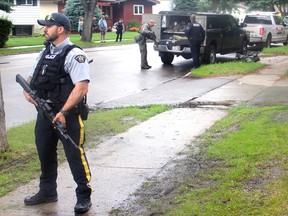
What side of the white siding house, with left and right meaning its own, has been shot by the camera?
front

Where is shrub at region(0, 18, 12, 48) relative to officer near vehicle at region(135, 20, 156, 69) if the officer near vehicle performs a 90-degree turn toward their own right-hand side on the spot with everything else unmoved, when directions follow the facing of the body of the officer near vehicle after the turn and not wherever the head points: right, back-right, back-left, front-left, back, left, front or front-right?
back-right

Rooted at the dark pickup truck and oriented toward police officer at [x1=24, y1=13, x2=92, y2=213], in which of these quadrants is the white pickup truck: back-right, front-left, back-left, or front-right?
back-left

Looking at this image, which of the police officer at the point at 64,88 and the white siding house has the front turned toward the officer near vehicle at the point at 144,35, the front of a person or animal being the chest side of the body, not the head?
the white siding house

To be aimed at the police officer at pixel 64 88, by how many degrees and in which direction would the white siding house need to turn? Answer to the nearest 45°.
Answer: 0° — it already faces them

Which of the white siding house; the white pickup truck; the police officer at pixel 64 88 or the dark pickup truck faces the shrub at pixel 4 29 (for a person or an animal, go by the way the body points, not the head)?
the white siding house

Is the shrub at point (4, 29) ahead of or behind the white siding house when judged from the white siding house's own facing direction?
ahead

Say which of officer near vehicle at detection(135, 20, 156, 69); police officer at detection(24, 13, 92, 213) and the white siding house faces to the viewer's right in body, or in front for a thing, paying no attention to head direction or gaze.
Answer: the officer near vehicle

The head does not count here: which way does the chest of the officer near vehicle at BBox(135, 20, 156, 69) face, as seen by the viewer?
to the viewer's right
